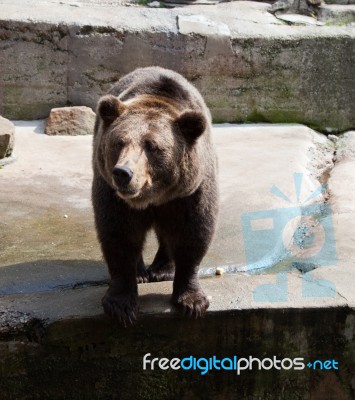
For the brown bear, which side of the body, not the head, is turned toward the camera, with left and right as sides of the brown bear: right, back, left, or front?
front
